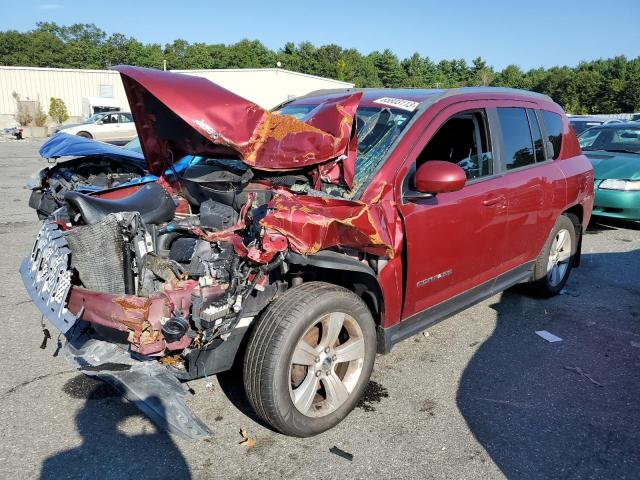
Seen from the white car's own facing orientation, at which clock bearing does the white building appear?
The white building is roughly at 3 o'clock from the white car.

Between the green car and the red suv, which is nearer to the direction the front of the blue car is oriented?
the red suv

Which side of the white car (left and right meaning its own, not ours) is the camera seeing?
left

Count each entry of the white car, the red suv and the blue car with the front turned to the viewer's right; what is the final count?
0

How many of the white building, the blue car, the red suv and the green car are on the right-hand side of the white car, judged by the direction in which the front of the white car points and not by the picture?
1

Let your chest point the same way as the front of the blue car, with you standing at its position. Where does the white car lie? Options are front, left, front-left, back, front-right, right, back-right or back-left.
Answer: back-right

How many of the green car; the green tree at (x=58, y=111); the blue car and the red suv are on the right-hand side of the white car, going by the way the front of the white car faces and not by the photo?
1

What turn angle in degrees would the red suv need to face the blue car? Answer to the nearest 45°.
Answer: approximately 90° to its right

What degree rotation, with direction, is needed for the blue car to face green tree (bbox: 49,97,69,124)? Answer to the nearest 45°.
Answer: approximately 135° to its right

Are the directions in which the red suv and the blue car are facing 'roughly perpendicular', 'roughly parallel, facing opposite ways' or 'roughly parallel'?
roughly parallel

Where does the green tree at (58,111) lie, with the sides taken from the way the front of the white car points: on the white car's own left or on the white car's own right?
on the white car's own right

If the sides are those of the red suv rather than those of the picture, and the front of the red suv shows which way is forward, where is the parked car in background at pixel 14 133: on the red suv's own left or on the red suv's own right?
on the red suv's own right
